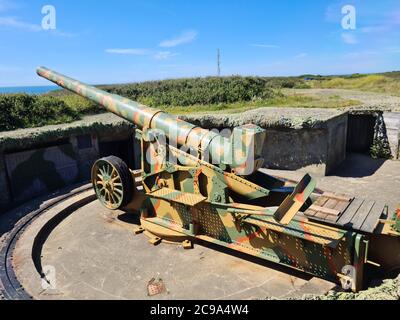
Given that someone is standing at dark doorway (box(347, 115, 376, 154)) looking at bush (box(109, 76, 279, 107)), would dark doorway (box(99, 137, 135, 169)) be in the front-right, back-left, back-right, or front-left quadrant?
front-left

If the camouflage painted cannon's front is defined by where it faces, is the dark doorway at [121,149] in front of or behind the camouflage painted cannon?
in front

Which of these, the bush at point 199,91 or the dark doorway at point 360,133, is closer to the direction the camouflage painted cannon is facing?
the bush

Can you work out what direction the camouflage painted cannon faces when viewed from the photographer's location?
facing away from the viewer and to the left of the viewer

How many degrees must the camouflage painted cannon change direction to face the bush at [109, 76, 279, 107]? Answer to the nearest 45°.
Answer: approximately 45° to its right

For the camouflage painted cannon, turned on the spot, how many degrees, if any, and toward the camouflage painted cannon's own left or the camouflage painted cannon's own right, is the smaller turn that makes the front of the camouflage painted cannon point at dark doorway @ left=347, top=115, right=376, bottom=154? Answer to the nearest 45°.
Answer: approximately 90° to the camouflage painted cannon's own right
